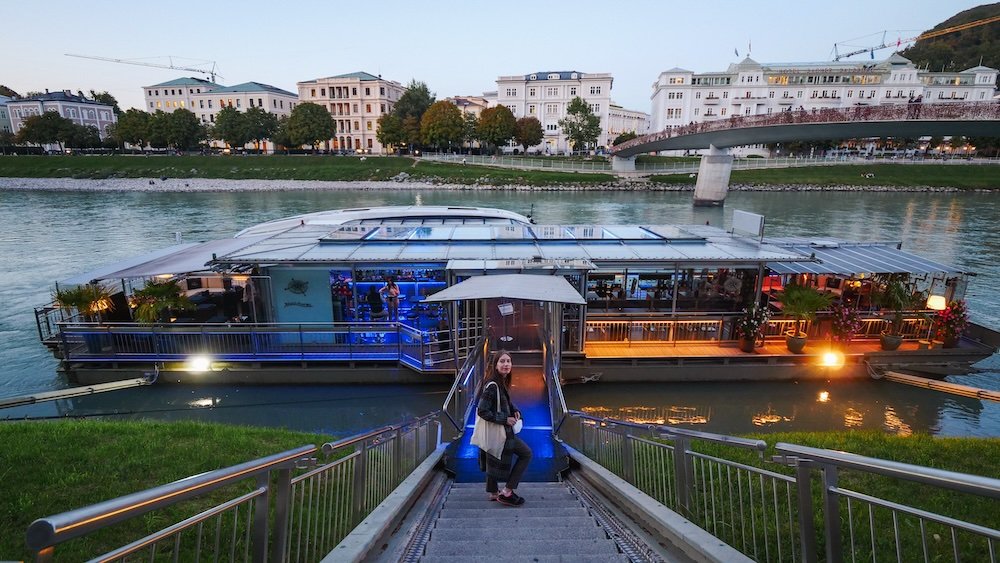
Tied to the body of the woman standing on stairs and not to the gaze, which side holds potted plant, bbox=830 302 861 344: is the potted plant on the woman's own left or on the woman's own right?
on the woman's own left

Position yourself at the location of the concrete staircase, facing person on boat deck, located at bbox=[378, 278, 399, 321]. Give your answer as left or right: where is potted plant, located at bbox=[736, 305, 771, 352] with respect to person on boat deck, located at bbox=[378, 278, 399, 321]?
right

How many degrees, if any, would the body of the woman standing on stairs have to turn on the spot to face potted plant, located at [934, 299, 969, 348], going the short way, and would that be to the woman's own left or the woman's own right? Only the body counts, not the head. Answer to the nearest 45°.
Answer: approximately 90° to the woman's own left

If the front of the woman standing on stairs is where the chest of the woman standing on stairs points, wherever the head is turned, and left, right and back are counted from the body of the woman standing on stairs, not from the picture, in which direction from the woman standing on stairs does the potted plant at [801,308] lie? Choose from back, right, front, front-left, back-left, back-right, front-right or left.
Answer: left

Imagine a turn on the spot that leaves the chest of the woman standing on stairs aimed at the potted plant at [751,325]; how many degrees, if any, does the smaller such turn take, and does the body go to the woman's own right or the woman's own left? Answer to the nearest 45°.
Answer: approximately 90° to the woman's own left
